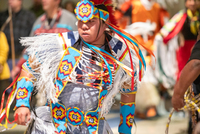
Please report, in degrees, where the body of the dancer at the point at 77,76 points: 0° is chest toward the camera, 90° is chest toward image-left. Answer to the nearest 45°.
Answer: approximately 0°
